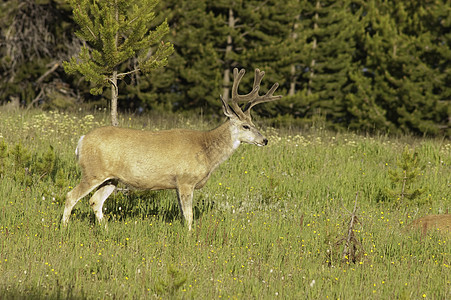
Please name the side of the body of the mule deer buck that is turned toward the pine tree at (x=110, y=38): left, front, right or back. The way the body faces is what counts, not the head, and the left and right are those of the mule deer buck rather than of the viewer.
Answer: left

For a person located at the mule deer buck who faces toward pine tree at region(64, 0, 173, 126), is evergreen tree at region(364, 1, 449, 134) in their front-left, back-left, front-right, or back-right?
front-right

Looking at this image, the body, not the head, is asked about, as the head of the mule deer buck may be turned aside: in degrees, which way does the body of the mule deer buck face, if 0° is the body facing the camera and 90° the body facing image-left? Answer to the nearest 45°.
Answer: approximately 270°

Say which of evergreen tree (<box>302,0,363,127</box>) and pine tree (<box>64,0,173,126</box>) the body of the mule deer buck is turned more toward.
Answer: the evergreen tree

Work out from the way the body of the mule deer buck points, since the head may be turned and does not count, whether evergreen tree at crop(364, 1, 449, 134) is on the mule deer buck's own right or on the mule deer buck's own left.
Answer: on the mule deer buck's own left

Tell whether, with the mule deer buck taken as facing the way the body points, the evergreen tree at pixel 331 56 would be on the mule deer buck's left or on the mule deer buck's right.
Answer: on the mule deer buck's left

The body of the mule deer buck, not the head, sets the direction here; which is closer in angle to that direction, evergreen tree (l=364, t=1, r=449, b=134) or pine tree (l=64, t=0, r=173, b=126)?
the evergreen tree
